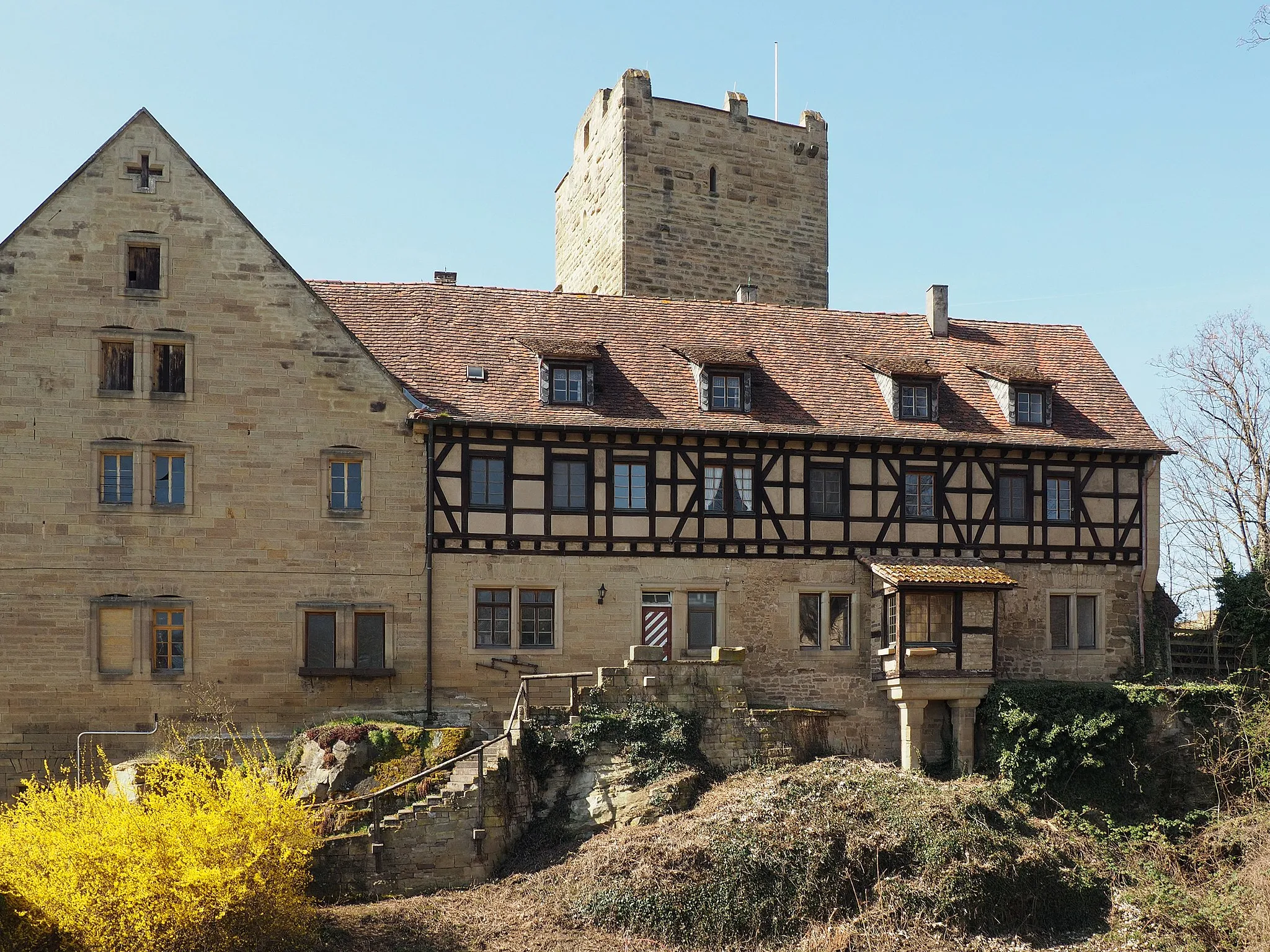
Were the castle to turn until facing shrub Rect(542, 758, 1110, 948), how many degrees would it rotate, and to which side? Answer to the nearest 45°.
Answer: approximately 45° to its left

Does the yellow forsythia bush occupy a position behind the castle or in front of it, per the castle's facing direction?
in front

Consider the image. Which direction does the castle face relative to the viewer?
toward the camera

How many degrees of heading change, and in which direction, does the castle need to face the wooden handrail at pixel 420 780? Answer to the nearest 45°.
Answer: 0° — it already faces it
